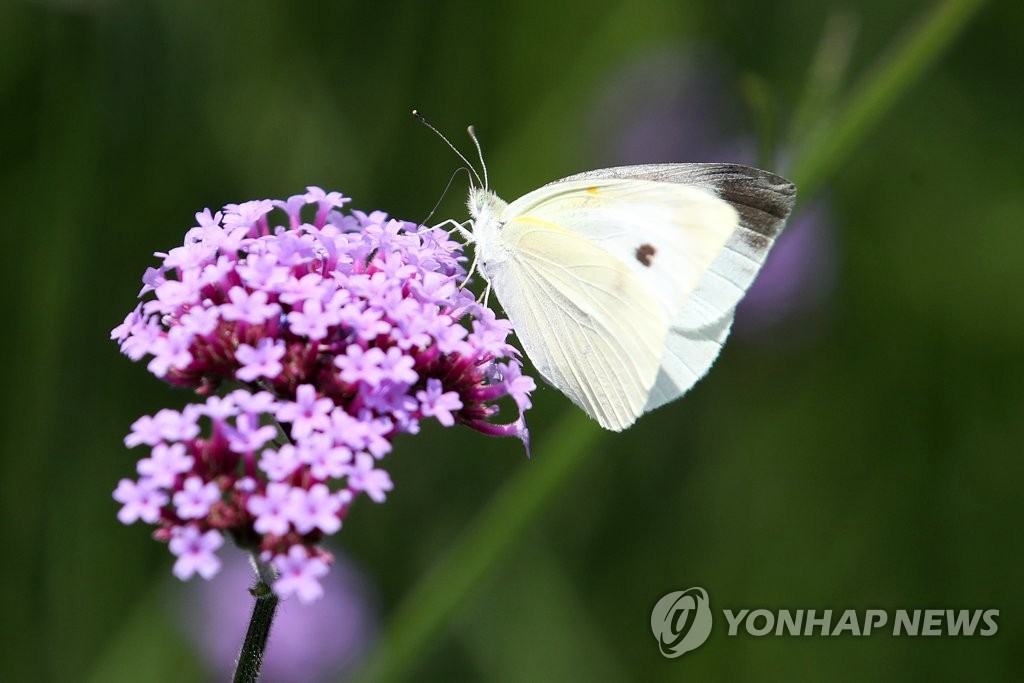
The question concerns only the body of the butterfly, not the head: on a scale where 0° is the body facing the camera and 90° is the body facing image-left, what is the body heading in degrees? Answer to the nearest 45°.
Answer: approximately 90°

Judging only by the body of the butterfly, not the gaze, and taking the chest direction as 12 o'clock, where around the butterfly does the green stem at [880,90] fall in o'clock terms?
The green stem is roughly at 4 o'clock from the butterfly.

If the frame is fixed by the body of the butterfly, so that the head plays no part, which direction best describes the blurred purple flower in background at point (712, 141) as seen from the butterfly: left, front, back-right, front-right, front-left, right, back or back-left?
right
